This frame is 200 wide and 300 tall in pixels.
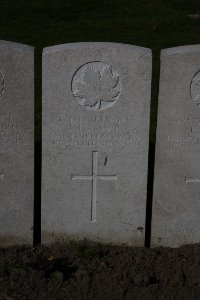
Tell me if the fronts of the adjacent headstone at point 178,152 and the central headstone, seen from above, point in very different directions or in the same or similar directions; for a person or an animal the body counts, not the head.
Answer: same or similar directions

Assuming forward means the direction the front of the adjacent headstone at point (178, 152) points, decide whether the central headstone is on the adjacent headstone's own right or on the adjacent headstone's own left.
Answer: on the adjacent headstone's own right

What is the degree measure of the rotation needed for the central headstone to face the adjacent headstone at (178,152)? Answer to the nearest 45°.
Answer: approximately 90° to its left

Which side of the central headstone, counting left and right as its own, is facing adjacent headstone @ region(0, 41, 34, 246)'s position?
right

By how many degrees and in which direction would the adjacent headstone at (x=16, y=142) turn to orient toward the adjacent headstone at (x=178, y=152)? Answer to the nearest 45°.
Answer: approximately 90° to its left

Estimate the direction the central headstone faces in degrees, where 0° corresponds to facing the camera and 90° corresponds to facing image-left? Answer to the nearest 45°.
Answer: approximately 0°

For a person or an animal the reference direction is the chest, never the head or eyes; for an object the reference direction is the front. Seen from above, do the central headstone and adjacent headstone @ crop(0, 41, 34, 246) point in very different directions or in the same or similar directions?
same or similar directions

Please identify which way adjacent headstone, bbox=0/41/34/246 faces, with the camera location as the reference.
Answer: facing the viewer

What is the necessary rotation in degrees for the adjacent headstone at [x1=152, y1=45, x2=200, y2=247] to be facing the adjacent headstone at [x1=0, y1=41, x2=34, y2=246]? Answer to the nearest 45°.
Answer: approximately 90° to its right

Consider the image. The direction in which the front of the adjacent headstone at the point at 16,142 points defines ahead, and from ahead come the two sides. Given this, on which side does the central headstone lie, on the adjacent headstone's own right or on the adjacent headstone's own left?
on the adjacent headstone's own left

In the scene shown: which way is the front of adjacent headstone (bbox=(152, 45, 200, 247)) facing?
toward the camera

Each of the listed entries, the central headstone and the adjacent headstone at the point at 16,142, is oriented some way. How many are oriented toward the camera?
2

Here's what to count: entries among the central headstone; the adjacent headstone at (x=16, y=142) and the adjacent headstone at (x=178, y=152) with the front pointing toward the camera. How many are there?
3
